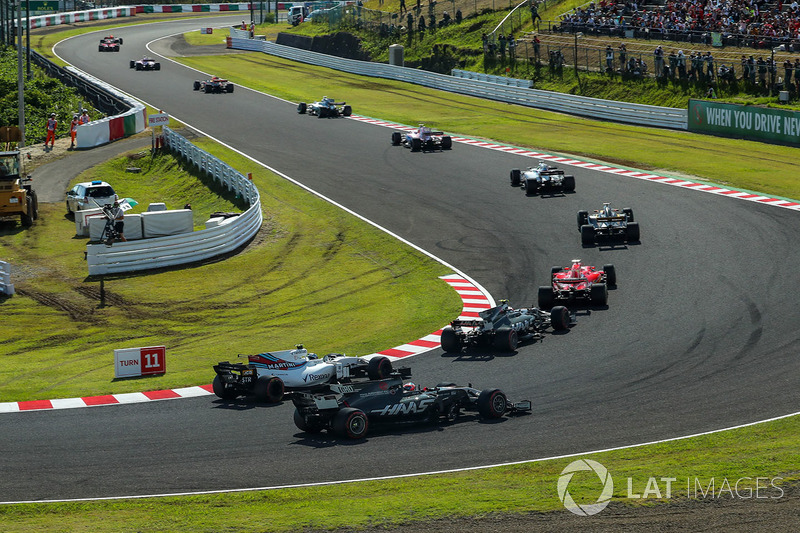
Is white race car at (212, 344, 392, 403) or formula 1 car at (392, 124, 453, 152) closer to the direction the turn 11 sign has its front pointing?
the white race car

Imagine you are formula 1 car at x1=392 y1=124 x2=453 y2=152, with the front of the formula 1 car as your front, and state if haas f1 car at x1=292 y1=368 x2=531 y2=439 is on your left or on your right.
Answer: on your left

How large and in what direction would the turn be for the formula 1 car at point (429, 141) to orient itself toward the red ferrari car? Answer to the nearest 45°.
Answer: approximately 135° to its left

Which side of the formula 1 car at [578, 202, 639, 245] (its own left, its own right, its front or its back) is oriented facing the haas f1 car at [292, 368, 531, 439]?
back

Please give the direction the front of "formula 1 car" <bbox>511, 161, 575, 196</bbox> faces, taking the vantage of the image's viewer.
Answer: facing away from the viewer and to the left of the viewer

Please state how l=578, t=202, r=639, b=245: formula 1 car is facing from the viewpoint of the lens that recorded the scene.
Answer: facing away from the viewer

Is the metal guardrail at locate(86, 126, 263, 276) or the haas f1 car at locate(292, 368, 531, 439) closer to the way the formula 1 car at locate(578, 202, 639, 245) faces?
the metal guardrail

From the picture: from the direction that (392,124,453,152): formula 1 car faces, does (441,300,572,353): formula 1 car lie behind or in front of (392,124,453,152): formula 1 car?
behind

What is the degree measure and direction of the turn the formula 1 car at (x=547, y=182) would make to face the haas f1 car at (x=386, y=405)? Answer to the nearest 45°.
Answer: approximately 135° to its left

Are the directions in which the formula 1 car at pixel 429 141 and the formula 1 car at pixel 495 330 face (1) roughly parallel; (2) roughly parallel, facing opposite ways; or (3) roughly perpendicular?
roughly perpendicular

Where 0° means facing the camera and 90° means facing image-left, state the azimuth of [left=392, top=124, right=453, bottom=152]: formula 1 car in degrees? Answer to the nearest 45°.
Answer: approximately 135°
